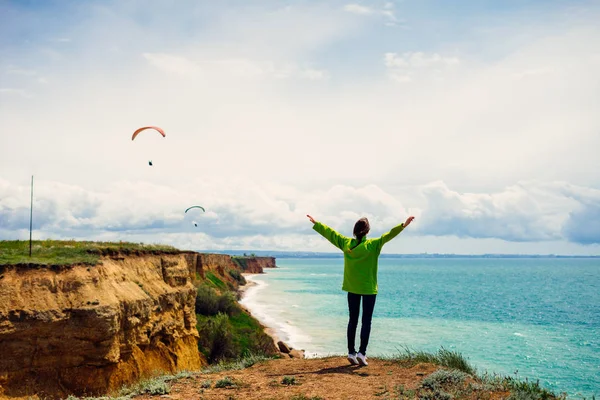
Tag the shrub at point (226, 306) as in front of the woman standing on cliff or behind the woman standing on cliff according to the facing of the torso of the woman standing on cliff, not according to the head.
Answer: in front

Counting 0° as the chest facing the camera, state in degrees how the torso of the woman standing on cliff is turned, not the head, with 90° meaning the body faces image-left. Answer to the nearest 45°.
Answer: approximately 180°

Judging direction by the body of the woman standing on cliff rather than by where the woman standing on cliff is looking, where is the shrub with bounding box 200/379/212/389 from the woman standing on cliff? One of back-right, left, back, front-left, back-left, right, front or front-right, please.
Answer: left

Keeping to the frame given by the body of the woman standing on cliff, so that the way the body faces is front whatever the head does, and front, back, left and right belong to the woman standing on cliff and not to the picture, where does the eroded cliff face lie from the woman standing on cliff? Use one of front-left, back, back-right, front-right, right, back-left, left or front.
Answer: front-left

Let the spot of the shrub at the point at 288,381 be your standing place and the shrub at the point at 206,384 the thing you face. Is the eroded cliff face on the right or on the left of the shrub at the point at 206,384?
right

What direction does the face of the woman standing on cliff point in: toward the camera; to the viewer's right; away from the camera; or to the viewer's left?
away from the camera
